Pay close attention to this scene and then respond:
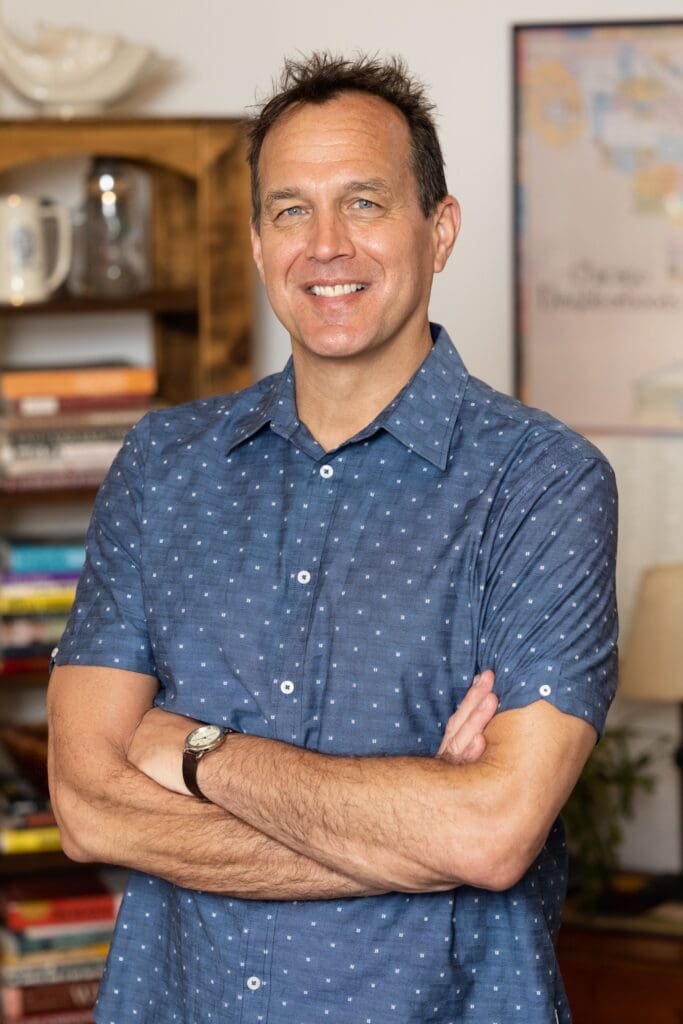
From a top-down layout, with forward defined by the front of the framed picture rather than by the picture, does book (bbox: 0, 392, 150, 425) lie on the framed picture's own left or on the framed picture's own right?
on the framed picture's own right

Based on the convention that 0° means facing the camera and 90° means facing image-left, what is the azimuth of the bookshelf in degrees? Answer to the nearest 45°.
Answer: approximately 0°

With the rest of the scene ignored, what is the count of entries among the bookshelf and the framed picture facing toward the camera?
2

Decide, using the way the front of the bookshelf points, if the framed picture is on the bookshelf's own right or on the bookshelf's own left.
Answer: on the bookshelf's own left

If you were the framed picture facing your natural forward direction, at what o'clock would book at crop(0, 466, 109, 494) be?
The book is roughly at 2 o'clock from the framed picture.
